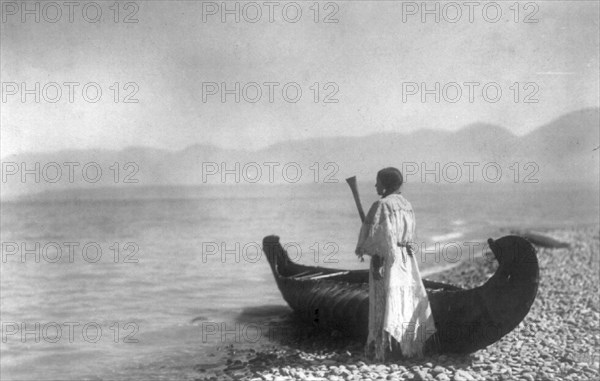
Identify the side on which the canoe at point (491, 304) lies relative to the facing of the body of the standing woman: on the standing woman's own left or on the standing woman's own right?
on the standing woman's own right

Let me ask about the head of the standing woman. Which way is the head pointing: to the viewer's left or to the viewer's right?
to the viewer's left

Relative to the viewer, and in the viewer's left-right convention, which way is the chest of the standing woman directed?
facing away from the viewer and to the left of the viewer
